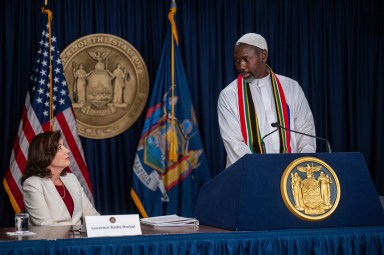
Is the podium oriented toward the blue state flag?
no

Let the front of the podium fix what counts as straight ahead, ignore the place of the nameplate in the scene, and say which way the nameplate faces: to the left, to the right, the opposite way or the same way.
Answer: the same way

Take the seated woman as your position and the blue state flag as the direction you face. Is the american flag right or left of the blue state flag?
left

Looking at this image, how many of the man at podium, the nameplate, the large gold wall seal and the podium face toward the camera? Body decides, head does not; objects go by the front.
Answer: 4

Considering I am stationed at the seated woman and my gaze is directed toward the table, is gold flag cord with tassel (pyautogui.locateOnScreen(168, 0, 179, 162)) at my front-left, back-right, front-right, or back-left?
back-left

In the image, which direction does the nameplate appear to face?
toward the camera

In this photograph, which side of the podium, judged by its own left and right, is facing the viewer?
front

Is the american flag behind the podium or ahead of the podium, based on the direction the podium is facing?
behind

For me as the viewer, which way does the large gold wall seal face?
facing the viewer

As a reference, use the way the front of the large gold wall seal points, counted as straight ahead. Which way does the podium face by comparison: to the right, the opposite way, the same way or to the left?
the same way

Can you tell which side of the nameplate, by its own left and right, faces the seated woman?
back

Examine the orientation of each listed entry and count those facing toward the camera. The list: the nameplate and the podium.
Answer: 2

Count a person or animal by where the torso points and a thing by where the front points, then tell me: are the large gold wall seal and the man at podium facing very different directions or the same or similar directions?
same or similar directions

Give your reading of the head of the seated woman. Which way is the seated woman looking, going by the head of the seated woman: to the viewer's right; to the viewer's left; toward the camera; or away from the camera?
to the viewer's right

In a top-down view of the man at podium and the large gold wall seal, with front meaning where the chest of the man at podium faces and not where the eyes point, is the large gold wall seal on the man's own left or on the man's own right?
on the man's own right

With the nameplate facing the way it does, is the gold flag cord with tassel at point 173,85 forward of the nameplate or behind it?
behind

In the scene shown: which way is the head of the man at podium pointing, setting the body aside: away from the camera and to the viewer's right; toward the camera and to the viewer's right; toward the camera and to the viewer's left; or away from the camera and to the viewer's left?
toward the camera and to the viewer's left

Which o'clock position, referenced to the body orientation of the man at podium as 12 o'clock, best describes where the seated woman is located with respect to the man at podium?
The seated woman is roughly at 2 o'clock from the man at podium.

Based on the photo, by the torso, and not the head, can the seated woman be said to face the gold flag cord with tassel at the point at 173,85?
no

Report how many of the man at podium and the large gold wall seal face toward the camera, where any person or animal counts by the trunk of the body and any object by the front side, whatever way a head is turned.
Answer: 2
